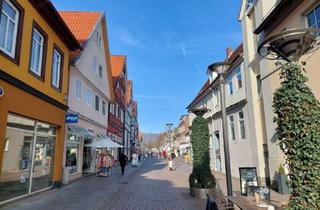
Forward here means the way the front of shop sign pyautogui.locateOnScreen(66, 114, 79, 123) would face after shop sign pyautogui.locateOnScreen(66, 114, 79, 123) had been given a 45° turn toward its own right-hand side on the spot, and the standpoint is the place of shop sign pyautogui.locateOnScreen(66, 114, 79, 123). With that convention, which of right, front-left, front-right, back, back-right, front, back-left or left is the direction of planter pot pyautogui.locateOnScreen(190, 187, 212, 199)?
left

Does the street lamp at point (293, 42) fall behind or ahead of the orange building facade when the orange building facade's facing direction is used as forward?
ahead

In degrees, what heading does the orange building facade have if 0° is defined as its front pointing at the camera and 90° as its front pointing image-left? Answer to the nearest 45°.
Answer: approximately 315°

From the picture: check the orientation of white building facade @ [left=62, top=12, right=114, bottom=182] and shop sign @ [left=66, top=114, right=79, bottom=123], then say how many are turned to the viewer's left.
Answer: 0

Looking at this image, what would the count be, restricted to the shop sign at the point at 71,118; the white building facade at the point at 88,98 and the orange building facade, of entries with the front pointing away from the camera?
0

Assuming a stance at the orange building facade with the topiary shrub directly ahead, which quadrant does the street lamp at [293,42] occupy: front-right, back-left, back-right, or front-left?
front-right

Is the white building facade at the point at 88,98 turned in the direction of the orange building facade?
no

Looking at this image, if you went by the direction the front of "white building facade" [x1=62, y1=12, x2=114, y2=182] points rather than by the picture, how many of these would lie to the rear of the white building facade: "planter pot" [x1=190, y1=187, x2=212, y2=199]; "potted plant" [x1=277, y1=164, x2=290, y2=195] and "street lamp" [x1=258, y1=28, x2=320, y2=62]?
0

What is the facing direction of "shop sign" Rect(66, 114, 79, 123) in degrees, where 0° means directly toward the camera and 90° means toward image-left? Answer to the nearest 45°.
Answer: approximately 0°

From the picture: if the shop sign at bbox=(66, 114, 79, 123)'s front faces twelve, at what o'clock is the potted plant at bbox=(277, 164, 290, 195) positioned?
The potted plant is roughly at 10 o'clock from the shop sign.

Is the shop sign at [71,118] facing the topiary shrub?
no

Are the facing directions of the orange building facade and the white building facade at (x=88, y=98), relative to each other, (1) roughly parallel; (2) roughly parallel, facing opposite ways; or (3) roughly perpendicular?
roughly parallel

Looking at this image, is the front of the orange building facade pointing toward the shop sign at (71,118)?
no

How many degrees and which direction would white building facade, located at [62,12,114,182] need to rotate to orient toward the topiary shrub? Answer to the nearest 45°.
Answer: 0° — it already faces it

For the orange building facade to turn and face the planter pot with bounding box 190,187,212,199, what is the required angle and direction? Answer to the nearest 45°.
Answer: approximately 45° to its left
